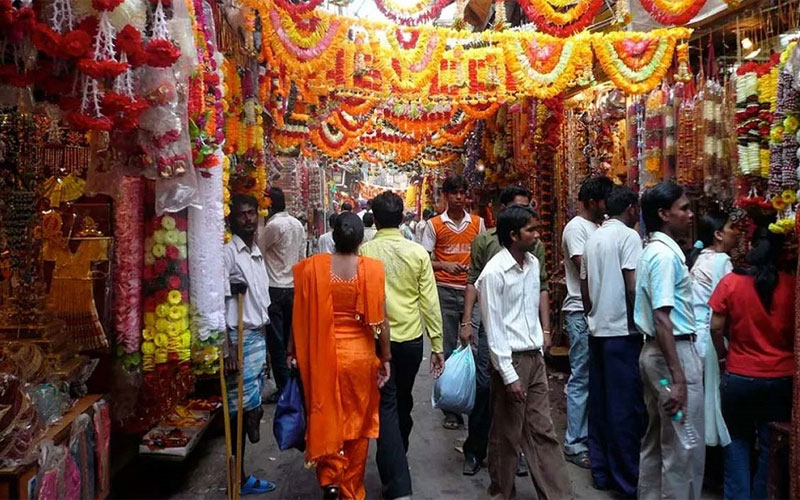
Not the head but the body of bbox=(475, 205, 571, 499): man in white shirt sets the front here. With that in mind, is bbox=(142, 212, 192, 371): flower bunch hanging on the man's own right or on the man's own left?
on the man's own right

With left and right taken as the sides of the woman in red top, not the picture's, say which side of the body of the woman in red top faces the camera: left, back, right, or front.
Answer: back

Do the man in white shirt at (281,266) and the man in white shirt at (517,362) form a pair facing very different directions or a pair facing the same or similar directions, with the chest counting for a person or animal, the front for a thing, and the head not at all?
very different directions

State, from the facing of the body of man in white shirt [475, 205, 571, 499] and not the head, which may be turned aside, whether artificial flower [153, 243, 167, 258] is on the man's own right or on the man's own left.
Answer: on the man's own right

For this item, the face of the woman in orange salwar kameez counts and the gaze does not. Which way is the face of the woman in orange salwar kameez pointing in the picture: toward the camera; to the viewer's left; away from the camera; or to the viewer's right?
away from the camera

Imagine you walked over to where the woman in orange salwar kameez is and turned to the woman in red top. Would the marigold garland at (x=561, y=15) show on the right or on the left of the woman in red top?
left

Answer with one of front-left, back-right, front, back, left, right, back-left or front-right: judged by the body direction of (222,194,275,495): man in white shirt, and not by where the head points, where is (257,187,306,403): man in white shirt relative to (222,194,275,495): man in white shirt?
back-left

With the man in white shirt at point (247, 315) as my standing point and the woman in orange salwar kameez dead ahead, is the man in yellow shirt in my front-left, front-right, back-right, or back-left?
front-left

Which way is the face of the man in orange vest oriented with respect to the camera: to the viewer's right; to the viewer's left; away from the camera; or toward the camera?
toward the camera

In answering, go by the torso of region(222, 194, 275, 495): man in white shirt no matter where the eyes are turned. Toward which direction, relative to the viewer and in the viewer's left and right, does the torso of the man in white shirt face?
facing the viewer and to the right of the viewer

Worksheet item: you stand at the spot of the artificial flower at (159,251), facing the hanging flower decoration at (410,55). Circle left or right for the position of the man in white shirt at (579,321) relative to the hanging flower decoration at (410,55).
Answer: right
